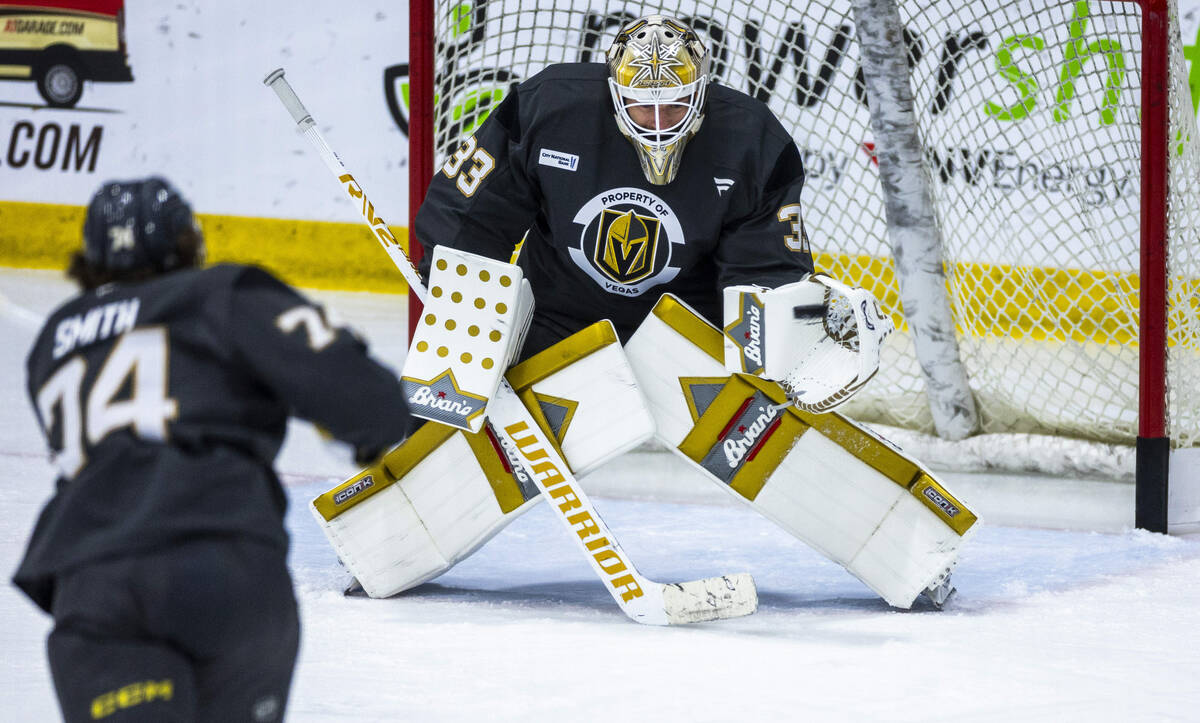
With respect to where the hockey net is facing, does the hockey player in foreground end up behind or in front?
in front

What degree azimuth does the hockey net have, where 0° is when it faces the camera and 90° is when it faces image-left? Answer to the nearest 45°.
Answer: approximately 0°
